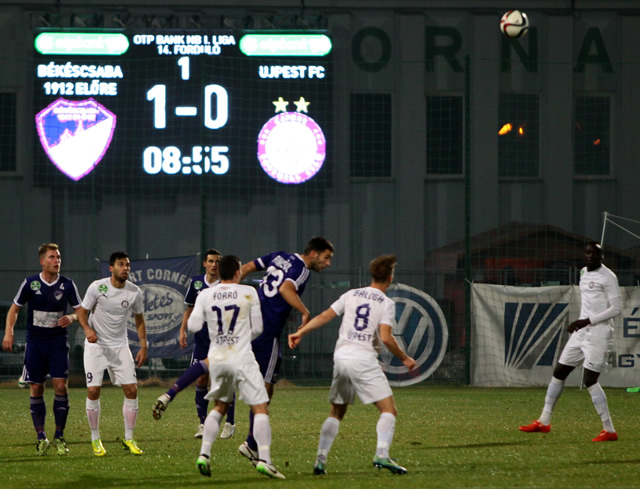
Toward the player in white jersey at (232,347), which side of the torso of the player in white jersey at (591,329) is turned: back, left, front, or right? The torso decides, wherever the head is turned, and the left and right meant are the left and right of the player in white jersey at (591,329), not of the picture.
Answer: front

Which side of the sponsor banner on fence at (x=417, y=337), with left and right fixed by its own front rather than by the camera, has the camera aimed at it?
front

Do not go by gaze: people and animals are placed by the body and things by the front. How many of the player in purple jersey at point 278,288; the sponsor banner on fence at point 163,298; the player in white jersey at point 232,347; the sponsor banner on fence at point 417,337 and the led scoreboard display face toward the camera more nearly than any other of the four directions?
3

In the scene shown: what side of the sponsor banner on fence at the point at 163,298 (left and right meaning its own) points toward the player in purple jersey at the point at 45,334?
front

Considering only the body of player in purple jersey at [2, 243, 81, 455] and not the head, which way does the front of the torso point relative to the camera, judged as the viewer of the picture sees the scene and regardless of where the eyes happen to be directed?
toward the camera

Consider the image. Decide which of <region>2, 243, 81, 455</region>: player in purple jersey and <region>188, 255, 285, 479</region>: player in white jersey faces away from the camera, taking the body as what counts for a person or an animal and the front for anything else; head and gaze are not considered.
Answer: the player in white jersey

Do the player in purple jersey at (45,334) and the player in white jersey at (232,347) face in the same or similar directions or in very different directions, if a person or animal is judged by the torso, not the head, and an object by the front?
very different directions

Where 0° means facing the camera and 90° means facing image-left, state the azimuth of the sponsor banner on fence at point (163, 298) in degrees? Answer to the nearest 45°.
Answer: approximately 0°

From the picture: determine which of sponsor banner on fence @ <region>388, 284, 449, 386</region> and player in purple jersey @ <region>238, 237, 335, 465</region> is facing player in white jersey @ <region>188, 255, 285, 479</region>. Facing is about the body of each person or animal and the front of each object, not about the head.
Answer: the sponsor banner on fence

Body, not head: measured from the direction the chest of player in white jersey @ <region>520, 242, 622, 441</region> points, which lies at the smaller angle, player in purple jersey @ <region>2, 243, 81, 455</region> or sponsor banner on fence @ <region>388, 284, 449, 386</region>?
the player in purple jersey

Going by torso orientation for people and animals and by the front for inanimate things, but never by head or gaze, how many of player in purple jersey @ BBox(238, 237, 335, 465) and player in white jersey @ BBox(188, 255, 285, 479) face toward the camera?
0

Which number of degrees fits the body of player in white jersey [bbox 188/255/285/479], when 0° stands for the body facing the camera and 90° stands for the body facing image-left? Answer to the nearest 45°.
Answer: approximately 180°

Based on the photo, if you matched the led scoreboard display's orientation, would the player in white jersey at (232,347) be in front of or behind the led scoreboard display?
in front

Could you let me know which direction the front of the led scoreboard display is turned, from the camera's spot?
facing the viewer

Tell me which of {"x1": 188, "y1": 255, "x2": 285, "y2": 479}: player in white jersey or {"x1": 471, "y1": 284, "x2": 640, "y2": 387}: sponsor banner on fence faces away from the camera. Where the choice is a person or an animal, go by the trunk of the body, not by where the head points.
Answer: the player in white jersey

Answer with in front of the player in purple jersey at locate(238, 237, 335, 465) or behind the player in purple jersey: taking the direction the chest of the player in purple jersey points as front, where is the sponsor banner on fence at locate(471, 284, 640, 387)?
in front
